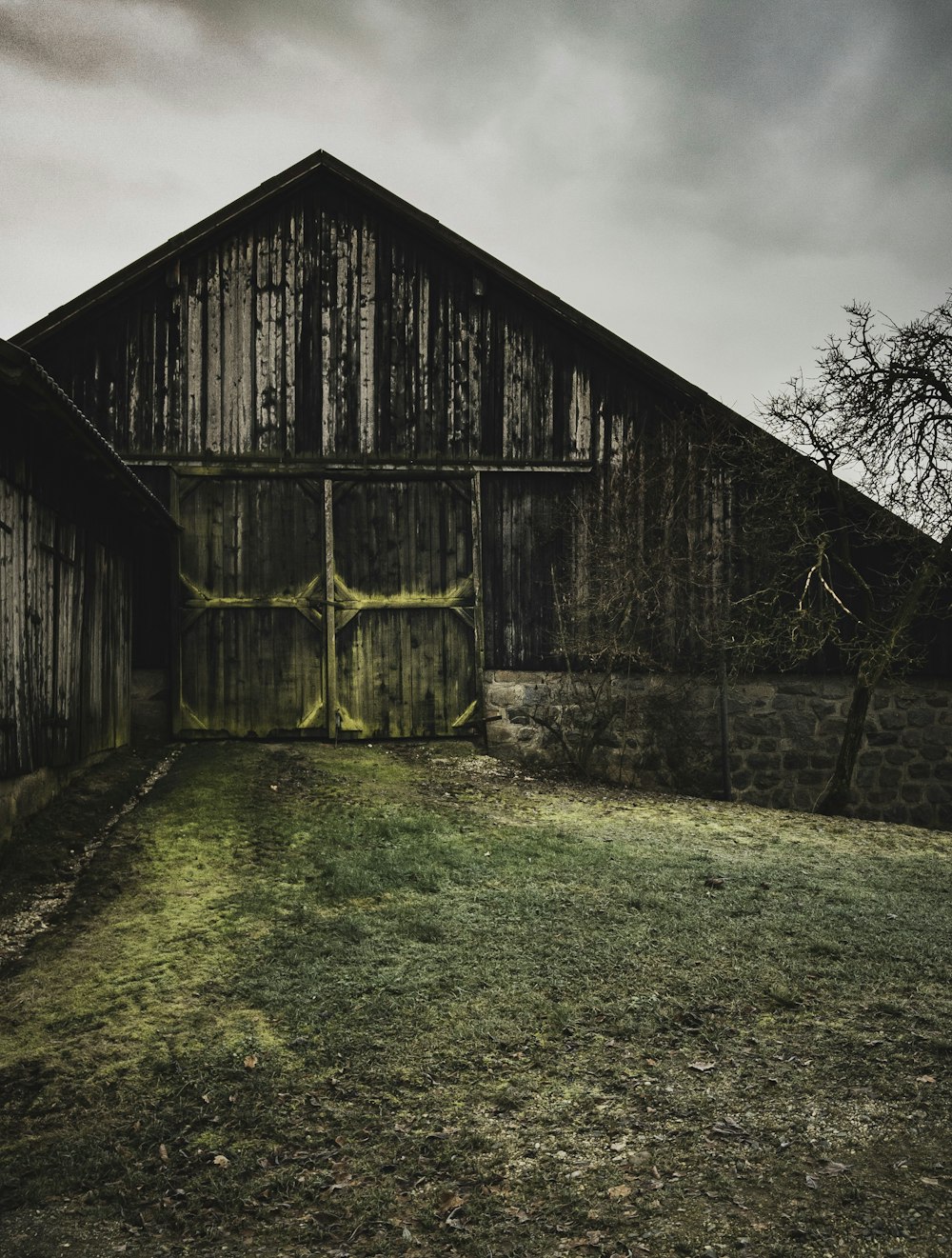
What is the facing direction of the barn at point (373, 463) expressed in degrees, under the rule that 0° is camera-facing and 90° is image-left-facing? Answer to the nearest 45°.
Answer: approximately 0°

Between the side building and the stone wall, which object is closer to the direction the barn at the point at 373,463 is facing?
the side building

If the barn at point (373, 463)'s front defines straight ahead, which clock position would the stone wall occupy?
The stone wall is roughly at 9 o'clock from the barn.

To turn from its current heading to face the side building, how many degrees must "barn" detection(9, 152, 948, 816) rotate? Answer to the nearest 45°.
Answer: approximately 45° to its right
